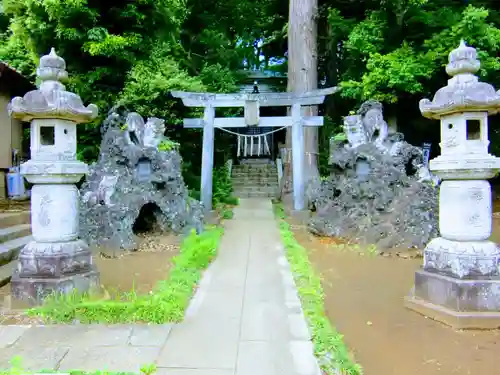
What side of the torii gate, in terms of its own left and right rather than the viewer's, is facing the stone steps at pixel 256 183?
back

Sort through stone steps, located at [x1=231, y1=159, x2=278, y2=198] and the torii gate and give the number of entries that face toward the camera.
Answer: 2

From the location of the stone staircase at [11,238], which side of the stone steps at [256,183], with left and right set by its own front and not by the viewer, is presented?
front

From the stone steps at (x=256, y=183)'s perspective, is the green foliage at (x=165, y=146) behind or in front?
in front

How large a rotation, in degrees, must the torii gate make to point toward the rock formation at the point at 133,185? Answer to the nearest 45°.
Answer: approximately 45° to its right

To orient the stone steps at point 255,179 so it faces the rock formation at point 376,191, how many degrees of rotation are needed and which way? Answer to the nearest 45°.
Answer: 0° — it already faces it

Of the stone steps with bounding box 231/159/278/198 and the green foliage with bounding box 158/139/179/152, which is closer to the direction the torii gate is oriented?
the green foliage

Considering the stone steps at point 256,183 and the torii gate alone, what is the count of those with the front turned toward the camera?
2
